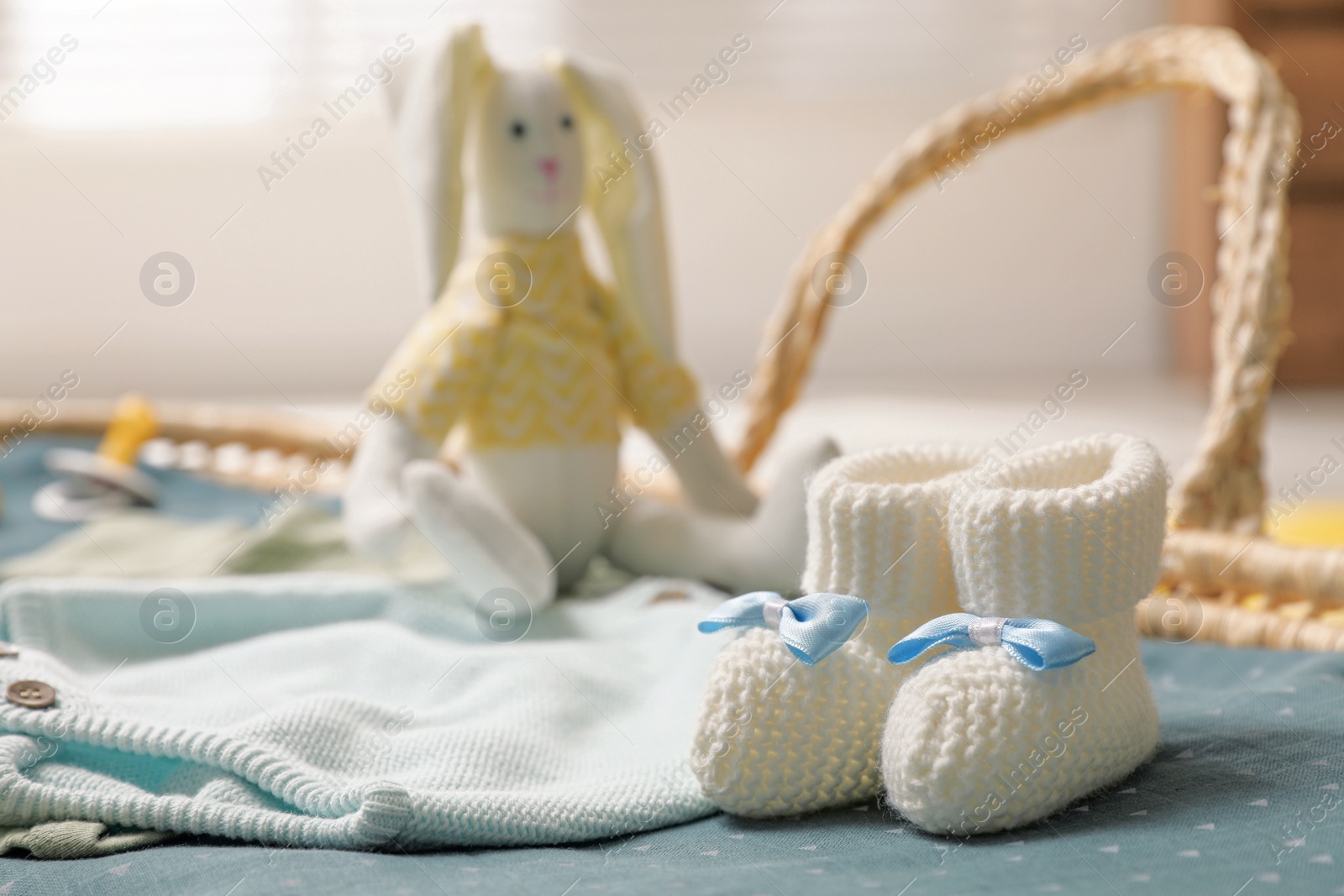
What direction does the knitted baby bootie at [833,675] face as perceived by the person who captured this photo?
facing the viewer and to the left of the viewer

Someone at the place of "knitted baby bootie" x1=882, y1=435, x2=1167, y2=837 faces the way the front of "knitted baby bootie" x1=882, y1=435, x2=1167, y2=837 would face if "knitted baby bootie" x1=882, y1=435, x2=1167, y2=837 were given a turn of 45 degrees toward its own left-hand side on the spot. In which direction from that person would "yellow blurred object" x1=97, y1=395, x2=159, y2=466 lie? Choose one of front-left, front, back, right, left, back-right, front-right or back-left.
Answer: back-right

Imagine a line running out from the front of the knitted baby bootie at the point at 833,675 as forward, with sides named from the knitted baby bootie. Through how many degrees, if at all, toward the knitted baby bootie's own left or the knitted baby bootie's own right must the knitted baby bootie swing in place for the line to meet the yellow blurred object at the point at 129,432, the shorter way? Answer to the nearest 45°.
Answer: approximately 90° to the knitted baby bootie's own right

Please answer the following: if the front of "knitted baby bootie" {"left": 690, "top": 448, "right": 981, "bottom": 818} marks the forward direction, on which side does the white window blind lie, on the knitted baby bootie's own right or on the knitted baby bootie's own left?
on the knitted baby bootie's own right

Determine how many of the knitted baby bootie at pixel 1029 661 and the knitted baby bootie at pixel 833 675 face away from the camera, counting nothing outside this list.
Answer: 0

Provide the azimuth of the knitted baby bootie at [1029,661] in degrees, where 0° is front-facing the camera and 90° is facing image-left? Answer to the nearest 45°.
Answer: approximately 45°
